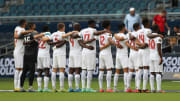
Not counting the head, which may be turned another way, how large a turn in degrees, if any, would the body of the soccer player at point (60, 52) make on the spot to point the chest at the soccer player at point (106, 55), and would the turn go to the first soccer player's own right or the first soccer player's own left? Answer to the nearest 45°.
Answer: approximately 45° to the first soccer player's own right

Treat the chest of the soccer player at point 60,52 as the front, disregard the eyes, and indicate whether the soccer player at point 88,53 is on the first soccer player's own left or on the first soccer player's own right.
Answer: on the first soccer player's own right

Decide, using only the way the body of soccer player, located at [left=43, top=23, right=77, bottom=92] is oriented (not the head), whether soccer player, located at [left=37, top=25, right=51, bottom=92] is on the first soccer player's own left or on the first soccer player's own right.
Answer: on the first soccer player's own left

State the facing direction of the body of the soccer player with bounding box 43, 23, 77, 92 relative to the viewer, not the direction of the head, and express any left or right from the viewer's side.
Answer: facing away from the viewer and to the right of the viewer

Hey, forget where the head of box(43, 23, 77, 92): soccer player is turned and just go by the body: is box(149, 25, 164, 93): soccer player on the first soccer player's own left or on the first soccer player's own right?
on the first soccer player's own right

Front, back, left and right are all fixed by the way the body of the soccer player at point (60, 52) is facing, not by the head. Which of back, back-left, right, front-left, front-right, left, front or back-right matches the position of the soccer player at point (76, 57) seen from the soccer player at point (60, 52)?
front-right

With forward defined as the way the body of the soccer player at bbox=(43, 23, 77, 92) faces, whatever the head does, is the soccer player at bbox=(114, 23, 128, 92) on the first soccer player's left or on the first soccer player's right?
on the first soccer player's right
